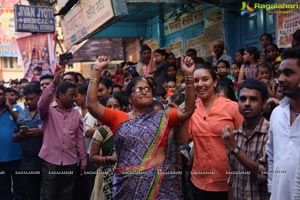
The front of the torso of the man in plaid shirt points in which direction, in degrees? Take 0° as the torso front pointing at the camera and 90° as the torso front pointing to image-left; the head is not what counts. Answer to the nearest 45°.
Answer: approximately 45°

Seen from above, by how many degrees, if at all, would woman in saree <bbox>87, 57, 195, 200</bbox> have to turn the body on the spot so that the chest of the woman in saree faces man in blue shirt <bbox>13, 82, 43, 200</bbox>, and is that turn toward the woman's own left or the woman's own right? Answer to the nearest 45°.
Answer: approximately 135° to the woman's own right

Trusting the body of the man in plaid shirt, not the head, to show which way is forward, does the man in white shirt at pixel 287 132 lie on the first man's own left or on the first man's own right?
on the first man's own left

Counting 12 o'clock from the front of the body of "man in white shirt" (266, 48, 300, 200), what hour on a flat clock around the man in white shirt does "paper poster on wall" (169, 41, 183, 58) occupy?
The paper poster on wall is roughly at 4 o'clock from the man in white shirt.

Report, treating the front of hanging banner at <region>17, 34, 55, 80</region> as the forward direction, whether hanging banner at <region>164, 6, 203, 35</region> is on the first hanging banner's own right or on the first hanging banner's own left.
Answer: on the first hanging banner's own left

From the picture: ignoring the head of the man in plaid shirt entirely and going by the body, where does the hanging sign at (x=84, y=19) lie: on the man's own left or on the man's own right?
on the man's own right

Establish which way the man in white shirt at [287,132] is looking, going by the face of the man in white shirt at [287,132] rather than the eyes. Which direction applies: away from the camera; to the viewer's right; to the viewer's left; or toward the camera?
to the viewer's left
